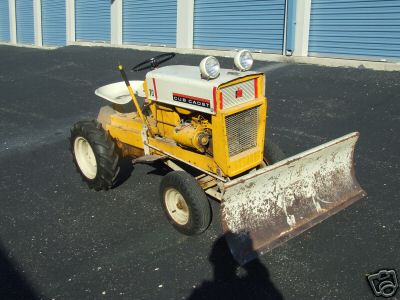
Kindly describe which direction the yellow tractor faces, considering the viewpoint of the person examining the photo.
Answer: facing the viewer and to the right of the viewer
